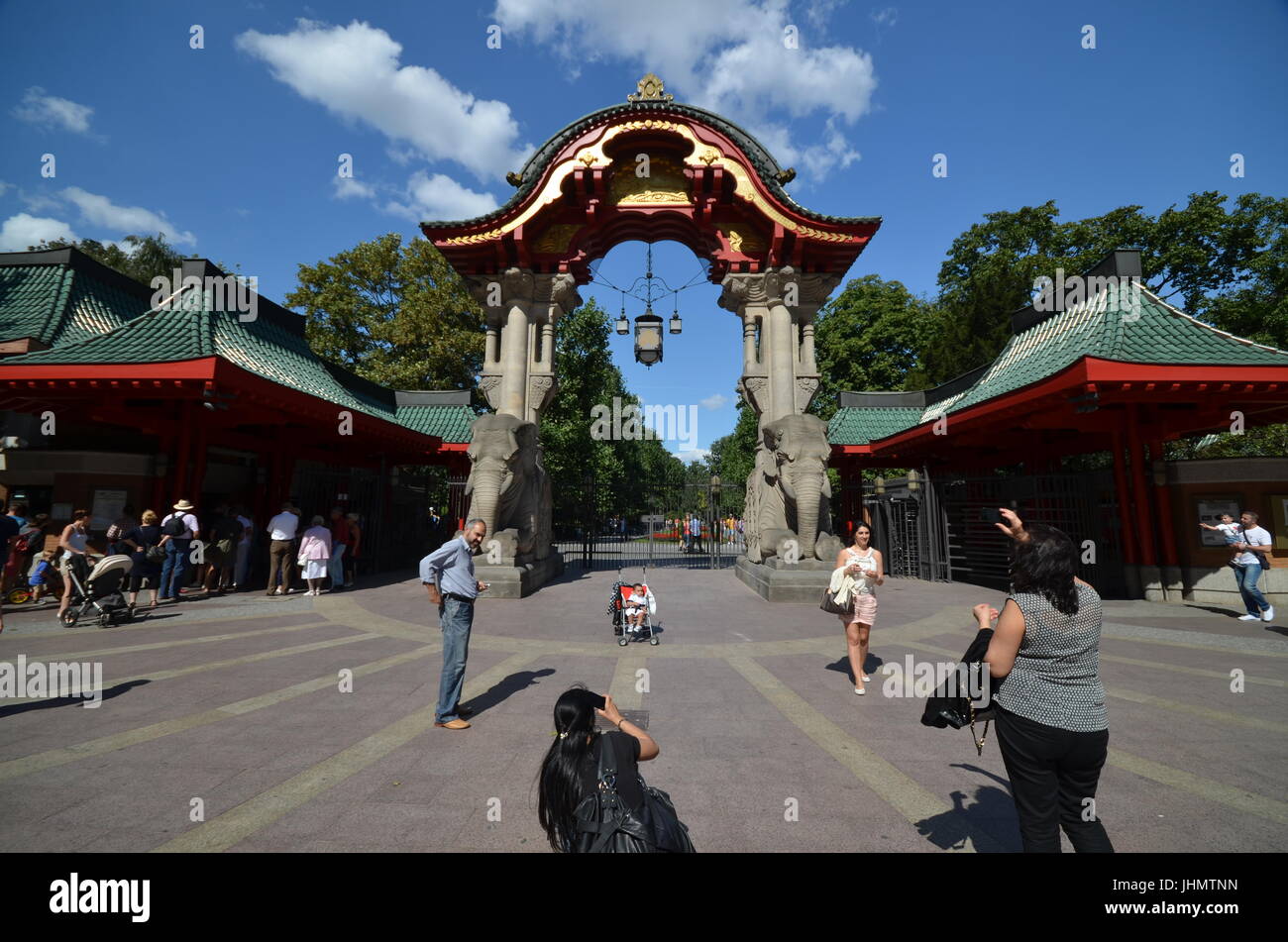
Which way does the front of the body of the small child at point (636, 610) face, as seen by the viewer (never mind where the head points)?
toward the camera

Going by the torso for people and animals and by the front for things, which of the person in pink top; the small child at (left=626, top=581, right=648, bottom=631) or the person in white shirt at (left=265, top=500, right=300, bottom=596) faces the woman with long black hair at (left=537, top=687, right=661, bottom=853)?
the small child

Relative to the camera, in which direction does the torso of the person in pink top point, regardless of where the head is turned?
away from the camera

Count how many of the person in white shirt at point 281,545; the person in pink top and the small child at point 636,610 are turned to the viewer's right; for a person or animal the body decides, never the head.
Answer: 0

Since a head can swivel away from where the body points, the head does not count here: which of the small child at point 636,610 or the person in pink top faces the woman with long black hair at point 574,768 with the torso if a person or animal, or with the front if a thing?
the small child

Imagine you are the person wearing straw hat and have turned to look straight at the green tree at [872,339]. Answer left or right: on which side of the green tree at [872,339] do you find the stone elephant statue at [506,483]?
right
